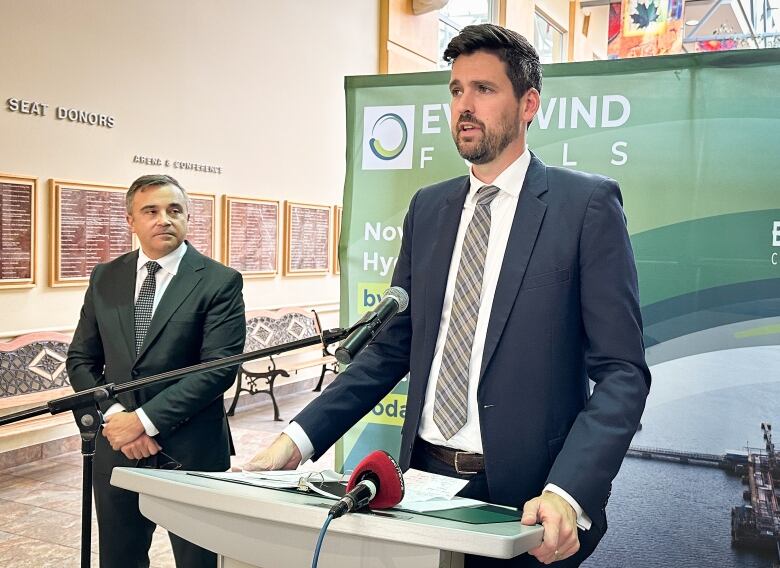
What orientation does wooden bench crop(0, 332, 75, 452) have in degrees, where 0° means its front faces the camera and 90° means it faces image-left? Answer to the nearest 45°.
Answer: approximately 315°

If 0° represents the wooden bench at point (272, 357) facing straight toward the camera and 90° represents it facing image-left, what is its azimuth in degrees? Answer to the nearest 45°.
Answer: approximately 315°

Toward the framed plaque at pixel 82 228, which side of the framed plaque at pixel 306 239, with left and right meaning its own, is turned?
right

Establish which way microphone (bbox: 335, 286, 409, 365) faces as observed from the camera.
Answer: facing away from the viewer and to the right of the viewer

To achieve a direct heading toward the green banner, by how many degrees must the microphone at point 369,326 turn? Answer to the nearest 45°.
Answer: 0° — it already faces it

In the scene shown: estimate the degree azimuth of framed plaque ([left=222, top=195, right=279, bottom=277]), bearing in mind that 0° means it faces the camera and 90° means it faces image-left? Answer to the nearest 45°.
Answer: approximately 315°

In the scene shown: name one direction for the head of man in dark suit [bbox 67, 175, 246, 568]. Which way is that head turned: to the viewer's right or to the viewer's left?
to the viewer's right

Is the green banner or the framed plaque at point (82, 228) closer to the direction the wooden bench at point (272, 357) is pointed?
the green banner

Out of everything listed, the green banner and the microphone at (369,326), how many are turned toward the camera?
1

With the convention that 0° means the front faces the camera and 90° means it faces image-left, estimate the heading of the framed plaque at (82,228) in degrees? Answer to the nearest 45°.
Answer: approximately 315°

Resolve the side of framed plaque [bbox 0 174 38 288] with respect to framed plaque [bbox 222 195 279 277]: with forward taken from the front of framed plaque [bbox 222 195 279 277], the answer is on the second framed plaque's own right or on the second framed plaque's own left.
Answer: on the second framed plaque's own right

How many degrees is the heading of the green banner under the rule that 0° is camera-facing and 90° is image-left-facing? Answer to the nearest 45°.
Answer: approximately 0°
